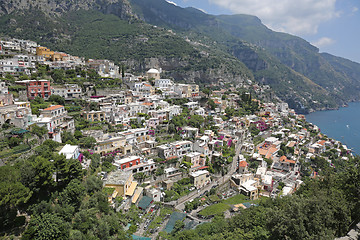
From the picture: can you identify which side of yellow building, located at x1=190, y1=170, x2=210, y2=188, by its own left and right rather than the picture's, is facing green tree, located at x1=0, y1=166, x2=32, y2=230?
right

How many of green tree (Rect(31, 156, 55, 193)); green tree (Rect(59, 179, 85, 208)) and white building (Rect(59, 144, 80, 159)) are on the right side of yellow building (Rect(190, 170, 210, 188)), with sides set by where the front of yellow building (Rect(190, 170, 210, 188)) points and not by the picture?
3

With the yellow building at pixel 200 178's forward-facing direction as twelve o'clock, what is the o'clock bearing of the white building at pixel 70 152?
The white building is roughly at 3 o'clock from the yellow building.

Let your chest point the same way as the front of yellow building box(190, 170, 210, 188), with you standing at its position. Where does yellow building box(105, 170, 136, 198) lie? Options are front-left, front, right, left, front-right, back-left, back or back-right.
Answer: right

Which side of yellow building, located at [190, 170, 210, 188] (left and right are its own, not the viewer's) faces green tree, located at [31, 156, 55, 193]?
right

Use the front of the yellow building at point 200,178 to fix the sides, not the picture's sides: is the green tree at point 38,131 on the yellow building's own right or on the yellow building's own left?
on the yellow building's own right

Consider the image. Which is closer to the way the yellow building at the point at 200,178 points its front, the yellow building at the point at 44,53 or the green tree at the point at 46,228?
the green tree

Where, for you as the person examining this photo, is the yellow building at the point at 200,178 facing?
facing the viewer and to the right of the viewer

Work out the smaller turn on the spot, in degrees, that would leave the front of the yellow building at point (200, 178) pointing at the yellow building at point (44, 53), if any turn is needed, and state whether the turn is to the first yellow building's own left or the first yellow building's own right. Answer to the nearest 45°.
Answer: approximately 180°

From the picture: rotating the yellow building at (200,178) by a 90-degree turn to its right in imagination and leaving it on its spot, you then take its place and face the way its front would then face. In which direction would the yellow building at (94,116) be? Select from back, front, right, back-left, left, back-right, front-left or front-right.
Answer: front-right

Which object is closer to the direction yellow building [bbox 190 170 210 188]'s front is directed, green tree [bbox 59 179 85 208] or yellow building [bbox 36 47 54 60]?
the green tree

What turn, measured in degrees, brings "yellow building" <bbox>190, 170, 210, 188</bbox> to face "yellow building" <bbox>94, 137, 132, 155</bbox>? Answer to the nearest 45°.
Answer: approximately 135° to its right

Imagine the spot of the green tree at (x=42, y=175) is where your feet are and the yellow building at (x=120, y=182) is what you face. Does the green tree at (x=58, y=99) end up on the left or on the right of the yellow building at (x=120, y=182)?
left

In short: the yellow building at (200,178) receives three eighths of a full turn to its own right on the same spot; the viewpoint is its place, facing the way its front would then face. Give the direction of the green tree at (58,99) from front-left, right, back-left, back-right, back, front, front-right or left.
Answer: front
